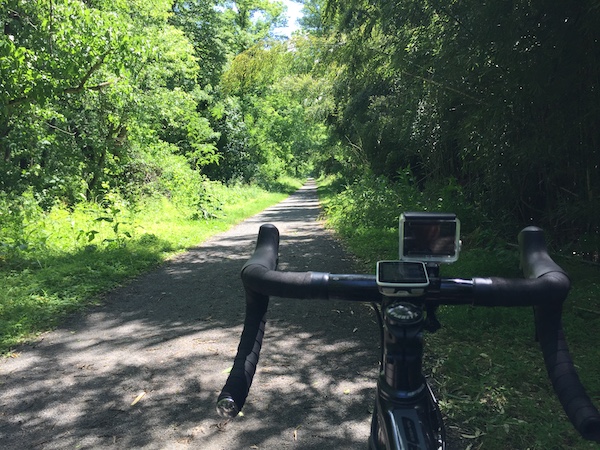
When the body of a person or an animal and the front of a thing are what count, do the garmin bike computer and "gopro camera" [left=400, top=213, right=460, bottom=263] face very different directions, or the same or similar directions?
very different directions

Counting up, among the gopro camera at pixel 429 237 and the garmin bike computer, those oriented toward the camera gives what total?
1

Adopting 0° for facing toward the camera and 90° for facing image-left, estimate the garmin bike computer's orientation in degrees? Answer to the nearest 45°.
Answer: approximately 0°

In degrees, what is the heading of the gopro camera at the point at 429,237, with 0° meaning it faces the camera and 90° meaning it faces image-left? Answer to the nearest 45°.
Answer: approximately 180°

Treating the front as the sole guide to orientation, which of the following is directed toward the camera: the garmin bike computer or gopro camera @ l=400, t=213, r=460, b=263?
the garmin bike computer
